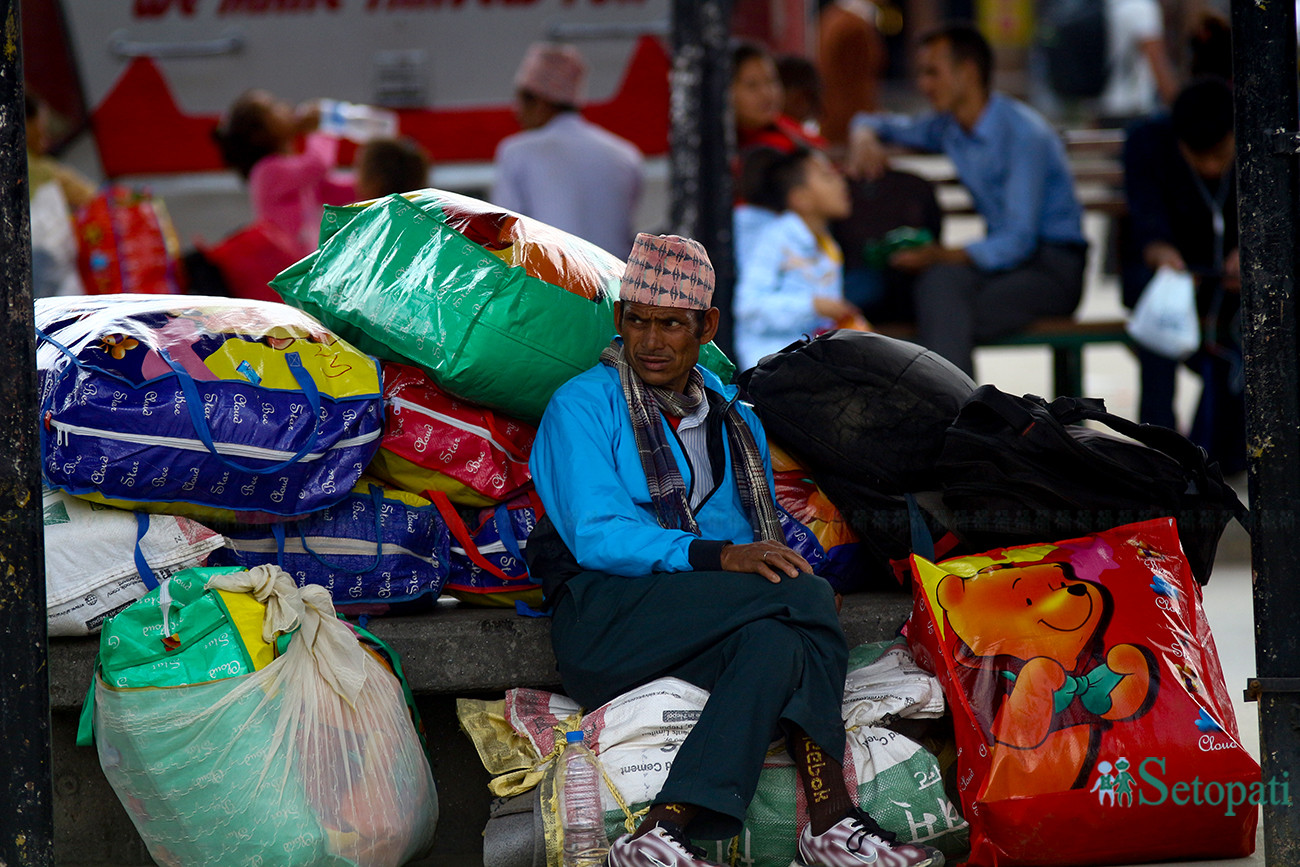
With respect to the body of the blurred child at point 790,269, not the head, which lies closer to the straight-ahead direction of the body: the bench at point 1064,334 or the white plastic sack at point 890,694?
the bench

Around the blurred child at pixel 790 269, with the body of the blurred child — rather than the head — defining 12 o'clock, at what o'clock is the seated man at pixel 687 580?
The seated man is roughly at 3 o'clock from the blurred child.

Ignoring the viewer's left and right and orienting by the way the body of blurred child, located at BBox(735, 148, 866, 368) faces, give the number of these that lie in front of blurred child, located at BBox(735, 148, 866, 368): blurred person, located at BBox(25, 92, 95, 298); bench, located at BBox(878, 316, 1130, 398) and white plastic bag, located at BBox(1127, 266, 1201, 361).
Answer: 2

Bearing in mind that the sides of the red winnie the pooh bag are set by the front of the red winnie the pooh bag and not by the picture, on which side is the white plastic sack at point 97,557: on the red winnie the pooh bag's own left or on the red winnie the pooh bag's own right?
on the red winnie the pooh bag's own right

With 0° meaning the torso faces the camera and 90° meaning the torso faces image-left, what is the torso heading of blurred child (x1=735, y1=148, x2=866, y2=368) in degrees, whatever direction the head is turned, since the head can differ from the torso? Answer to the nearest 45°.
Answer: approximately 270°

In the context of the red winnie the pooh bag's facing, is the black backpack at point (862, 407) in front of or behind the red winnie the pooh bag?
behind

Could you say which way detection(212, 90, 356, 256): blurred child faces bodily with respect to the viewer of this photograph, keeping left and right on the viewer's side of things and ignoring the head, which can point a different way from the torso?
facing to the right of the viewer

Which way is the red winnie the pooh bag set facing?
toward the camera

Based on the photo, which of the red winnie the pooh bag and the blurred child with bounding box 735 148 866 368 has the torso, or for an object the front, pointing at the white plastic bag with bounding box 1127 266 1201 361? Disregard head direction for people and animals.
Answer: the blurred child

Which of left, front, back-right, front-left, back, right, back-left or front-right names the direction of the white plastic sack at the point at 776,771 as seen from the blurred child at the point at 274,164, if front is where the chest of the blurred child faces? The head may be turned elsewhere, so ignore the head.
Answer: right

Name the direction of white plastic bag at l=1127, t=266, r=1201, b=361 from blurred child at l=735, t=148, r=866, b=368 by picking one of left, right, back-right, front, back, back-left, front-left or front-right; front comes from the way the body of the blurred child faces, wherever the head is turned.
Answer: front

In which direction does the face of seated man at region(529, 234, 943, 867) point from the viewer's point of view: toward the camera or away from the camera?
toward the camera

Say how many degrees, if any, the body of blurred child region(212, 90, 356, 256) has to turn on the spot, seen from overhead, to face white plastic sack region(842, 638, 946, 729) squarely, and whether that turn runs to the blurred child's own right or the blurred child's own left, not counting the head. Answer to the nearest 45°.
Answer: approximately 90° to the blurred child's own right

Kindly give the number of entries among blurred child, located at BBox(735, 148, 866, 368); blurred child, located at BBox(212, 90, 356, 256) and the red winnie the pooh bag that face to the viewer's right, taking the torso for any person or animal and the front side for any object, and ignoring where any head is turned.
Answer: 2

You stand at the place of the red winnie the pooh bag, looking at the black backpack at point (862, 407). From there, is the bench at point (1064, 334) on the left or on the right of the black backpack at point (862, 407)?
right

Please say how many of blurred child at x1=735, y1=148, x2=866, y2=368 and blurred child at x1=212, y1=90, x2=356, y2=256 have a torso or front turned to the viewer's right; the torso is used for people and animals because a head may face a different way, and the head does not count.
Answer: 2
